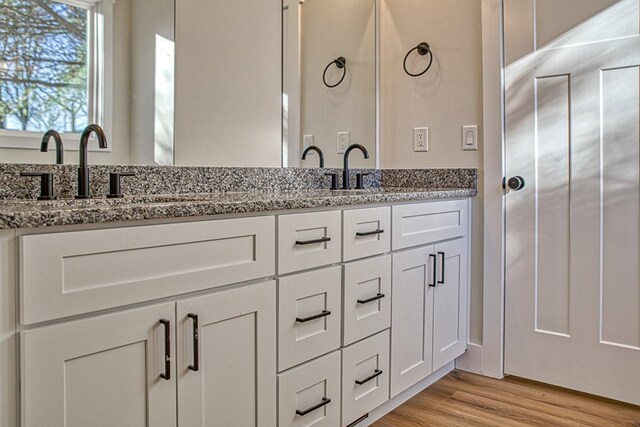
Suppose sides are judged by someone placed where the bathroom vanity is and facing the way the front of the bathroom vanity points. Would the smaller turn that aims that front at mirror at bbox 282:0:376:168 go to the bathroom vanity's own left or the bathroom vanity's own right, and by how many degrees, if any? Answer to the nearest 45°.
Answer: approximately 135° to the bathroom vanity's own left

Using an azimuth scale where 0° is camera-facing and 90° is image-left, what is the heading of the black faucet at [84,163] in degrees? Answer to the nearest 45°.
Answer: approximately 315°

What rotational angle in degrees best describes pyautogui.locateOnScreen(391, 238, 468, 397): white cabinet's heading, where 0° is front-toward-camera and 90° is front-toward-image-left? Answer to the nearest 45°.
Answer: approximately 315°

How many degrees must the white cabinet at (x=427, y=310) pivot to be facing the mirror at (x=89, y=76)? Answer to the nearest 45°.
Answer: approximately 90° to its right

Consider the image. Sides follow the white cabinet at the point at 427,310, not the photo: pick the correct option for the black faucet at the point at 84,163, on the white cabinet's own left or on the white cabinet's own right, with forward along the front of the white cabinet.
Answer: on the white cabinet's own right

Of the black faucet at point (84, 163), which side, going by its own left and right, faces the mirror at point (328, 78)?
left

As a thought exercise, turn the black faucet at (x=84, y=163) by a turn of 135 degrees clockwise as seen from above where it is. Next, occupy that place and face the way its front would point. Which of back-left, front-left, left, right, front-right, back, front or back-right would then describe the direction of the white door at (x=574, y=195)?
back

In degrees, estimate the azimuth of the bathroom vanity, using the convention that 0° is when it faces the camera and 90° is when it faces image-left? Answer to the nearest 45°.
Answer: approximately 315°
